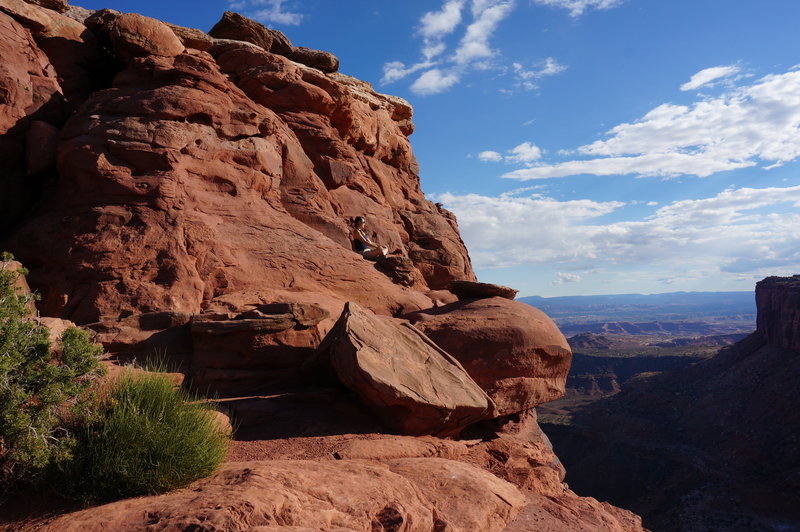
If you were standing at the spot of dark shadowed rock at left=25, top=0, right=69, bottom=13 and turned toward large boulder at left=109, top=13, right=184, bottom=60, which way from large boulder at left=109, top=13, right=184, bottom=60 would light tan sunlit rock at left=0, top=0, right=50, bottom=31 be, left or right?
right

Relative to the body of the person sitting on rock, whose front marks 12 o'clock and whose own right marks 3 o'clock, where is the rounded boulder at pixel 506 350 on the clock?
The rounded boulder is roughly at 2 o'clock from the person sitting on rock.

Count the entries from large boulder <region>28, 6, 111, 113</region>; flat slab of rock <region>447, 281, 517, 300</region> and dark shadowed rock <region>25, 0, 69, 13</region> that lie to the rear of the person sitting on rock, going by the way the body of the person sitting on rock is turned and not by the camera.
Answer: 2

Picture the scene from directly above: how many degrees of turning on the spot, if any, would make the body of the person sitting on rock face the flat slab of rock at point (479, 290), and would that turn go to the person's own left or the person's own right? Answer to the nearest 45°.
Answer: approximately 45° to the person's own right

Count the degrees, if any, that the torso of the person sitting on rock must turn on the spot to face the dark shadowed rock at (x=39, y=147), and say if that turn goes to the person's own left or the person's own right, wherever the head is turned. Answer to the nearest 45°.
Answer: approximately 135° to the person's own right

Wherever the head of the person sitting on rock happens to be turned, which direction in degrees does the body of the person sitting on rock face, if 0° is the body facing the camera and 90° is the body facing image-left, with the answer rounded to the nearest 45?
approximately 270°

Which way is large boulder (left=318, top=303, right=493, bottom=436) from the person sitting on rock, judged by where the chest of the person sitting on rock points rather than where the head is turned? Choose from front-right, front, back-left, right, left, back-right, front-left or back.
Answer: right

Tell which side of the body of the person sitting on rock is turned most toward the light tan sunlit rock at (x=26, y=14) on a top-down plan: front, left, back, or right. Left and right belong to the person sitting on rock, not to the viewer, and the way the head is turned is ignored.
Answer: back
